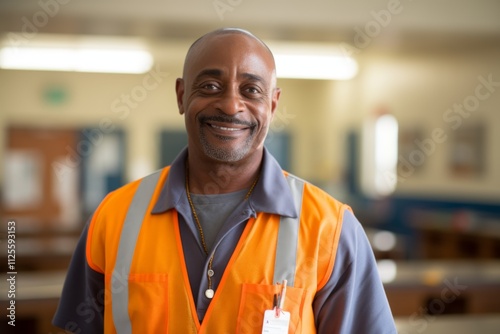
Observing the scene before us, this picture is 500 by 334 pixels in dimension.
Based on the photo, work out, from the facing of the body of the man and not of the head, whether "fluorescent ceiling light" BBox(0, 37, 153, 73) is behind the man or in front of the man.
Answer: behind

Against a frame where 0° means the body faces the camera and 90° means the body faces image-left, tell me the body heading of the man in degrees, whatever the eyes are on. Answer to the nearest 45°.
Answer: approximately 0°

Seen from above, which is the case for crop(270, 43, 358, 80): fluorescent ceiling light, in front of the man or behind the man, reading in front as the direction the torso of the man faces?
behind
